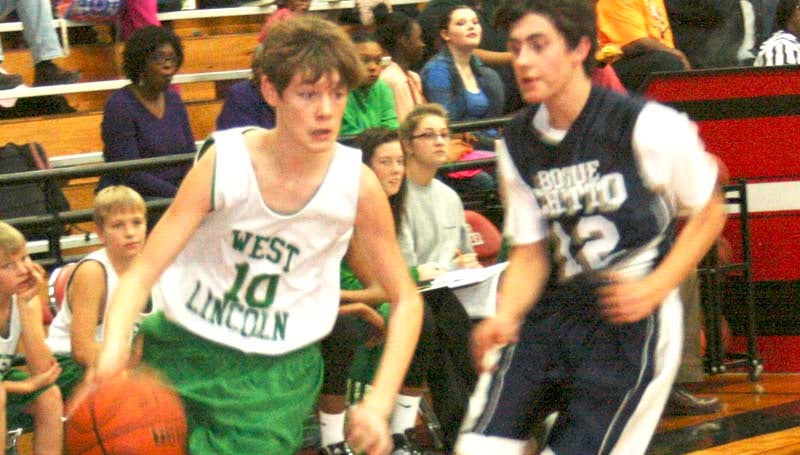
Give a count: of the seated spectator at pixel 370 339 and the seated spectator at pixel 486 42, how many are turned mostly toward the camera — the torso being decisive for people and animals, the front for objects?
2

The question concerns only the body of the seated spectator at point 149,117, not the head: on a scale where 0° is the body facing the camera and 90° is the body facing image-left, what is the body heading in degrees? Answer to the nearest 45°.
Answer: approximately 315°

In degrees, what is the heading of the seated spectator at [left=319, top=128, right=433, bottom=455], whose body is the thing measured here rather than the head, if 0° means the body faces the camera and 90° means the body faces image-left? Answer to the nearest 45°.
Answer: approximately 0°

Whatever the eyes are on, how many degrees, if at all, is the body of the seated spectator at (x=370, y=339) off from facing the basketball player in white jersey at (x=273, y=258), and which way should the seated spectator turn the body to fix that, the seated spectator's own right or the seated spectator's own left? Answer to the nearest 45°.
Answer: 0° — they already face them

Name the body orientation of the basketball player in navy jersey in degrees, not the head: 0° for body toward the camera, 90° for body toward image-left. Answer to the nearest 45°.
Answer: approximately 45°

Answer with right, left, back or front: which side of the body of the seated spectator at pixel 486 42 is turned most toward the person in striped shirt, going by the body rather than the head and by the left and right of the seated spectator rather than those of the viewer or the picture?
left

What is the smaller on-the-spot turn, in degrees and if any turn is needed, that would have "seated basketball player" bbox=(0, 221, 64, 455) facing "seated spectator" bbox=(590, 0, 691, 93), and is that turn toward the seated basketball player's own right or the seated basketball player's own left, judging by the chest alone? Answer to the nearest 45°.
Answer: approximately 90° to the seated basketball player's own left

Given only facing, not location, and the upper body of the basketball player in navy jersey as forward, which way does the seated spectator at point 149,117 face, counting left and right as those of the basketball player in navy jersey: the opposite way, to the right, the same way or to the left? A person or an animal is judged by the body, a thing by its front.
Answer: to the left

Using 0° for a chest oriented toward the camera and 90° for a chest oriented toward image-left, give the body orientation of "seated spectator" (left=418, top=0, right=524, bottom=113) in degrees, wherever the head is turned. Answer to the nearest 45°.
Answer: approximately 0°

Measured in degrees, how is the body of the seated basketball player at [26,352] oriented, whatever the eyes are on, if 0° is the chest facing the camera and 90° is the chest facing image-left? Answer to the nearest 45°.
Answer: approximately 315°

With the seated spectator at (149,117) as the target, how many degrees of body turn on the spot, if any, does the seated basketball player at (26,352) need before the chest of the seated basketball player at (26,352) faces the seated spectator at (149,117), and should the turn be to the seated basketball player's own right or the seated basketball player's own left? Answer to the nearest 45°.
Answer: approximately 90° to the seated basketball player's own left
